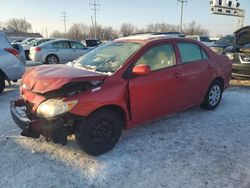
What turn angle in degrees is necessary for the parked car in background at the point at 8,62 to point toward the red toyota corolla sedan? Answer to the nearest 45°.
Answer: approximately 90° to its left

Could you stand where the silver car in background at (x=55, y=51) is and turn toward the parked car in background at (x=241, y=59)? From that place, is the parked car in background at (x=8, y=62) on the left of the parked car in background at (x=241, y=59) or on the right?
right

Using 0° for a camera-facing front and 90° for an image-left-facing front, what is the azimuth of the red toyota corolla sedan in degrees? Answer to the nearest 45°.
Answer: approximately 45°

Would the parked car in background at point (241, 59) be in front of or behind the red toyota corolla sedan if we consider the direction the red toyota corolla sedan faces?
behind

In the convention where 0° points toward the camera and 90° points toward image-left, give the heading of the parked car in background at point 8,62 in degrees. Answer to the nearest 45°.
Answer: approximately 90°

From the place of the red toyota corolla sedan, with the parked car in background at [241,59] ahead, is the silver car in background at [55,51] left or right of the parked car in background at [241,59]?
left
